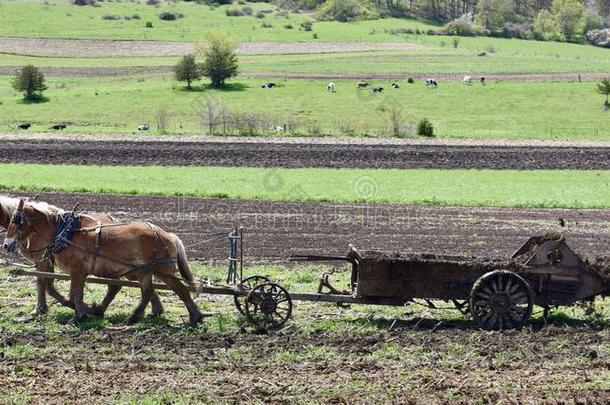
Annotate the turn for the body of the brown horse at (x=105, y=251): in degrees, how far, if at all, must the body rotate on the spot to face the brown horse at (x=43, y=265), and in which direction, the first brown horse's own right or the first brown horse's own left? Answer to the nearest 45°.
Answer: approximately 45° to the first brown horse's own right

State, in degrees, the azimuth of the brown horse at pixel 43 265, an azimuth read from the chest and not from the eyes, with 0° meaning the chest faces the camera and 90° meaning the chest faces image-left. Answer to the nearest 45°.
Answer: approximately 90°

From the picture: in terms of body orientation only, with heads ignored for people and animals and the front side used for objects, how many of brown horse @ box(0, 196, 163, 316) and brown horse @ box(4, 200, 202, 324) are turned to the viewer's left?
2

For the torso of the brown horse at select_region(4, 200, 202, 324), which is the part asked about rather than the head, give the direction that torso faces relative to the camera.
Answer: to the viewer's left

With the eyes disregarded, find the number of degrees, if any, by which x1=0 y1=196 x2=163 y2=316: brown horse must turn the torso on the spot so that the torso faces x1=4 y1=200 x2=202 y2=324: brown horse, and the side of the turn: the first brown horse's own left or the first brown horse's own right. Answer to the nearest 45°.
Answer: approximately 135° to the first brown horse's own left
